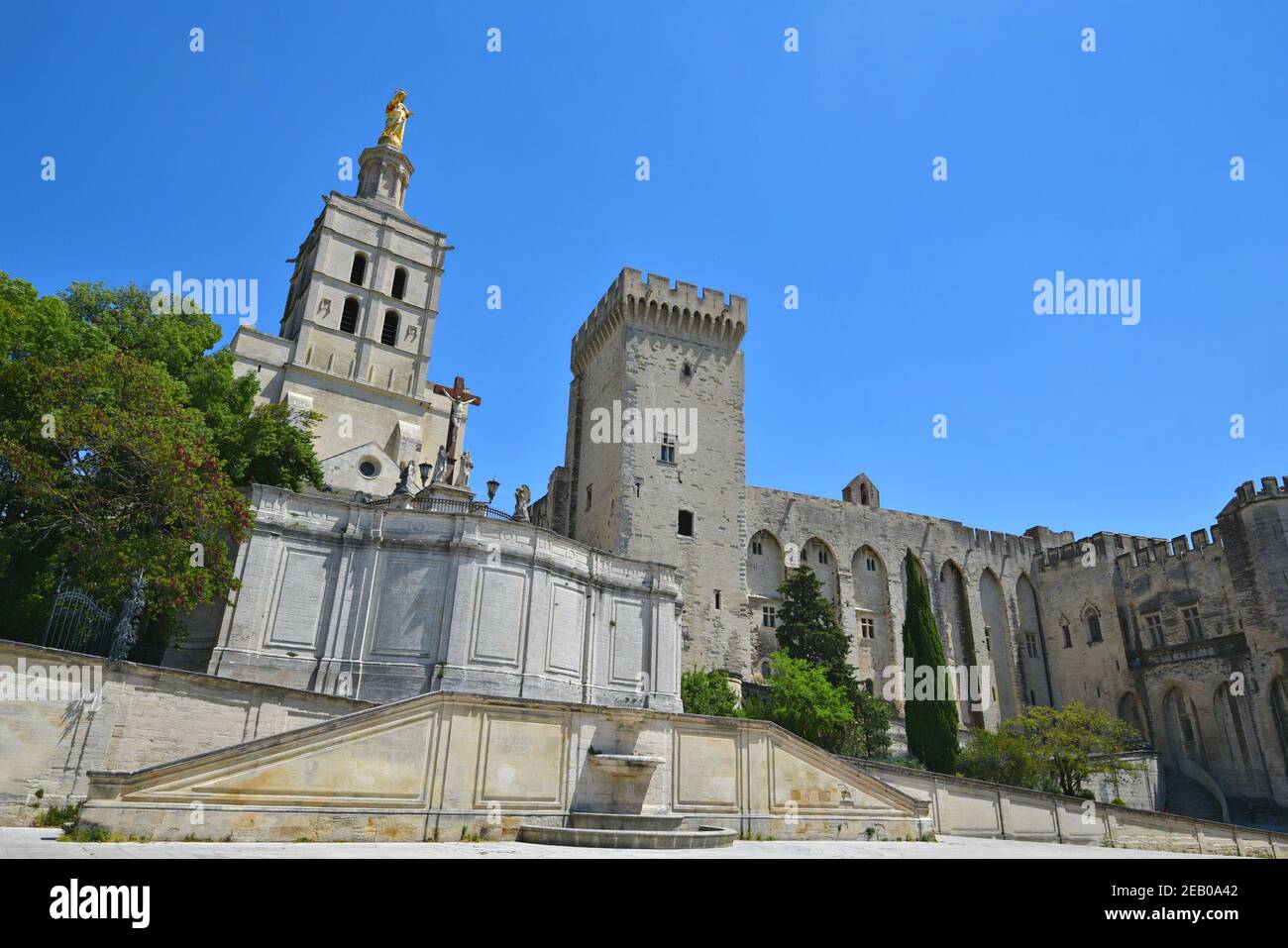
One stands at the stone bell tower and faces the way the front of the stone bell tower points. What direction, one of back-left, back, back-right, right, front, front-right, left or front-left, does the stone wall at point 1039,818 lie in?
front-left

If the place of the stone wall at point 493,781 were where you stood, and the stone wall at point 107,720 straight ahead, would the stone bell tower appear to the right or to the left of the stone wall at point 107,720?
right

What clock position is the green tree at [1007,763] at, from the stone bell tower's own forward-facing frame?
The green tree is roughly at 10 o'clock from the stone bell tower.

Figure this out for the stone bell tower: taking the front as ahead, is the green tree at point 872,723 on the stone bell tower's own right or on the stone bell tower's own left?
on the stone bell tower's own left

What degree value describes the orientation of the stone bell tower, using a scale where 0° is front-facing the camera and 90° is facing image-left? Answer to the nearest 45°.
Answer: approximately 0°

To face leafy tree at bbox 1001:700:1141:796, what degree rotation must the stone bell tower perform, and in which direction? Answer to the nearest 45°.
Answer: approximately 45° to its left

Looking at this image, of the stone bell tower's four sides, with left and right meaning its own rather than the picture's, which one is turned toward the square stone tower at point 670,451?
left

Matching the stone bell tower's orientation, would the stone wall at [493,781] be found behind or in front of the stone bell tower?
in front

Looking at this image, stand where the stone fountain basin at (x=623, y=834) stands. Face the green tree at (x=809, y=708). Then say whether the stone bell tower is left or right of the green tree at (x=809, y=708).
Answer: left
